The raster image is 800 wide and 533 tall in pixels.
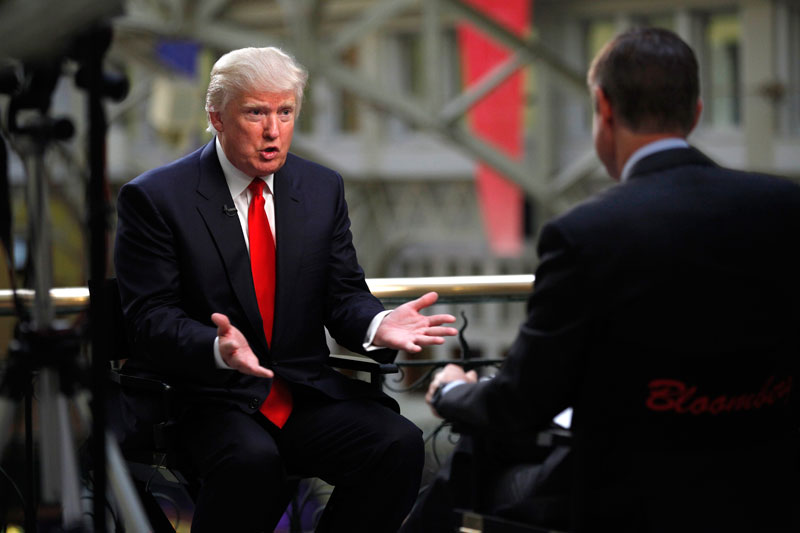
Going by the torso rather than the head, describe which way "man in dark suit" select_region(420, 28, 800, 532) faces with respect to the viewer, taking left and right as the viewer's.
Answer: facing away from the viewer and to the left of the viewer

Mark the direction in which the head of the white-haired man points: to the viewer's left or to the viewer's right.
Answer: to the viewer's right

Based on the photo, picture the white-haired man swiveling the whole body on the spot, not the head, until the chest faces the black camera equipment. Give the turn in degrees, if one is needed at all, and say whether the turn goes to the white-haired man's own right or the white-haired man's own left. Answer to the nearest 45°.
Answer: approximately 45° to the white-haired man's own right

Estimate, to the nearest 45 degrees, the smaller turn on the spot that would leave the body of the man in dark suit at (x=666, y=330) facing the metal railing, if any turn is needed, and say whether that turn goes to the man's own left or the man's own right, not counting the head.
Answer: approximately 45° to the man's own right

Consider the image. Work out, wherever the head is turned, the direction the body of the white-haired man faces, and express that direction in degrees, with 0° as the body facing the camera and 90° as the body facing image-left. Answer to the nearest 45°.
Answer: approximately 315°

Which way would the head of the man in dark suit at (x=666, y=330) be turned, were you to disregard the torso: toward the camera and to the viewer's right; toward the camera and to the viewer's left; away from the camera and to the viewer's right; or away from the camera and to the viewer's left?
away from the camera and to the viewer's left

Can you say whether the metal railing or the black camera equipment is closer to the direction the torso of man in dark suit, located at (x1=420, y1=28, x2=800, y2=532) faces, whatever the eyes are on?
the metal railing

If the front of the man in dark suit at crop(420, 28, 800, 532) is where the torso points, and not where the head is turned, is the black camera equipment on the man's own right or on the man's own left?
on the man's own left
